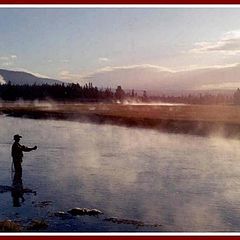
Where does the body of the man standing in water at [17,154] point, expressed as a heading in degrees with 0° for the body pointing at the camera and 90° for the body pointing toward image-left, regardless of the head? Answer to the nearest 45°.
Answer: approximately 270°

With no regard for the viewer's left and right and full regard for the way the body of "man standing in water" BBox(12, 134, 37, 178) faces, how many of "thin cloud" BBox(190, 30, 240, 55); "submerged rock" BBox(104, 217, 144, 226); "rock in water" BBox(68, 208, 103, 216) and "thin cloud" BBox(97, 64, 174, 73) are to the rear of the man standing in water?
0

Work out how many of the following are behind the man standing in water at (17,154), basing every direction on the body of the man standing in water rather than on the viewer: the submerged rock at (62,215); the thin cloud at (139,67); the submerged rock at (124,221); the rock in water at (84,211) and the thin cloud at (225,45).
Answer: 0

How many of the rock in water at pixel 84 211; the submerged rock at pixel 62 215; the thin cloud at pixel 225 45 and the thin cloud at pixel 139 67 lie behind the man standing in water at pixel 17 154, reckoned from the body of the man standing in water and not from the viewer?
0

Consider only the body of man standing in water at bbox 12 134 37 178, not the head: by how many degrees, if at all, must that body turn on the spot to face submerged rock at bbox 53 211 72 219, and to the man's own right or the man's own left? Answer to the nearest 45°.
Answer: approximately 45° to the man's own right

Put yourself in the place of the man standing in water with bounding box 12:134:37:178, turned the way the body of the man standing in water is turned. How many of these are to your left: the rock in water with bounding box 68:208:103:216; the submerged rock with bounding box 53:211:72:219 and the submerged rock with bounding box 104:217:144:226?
0

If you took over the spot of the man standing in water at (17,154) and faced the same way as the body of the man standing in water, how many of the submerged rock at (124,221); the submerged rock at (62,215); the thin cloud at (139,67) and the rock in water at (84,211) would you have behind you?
0
